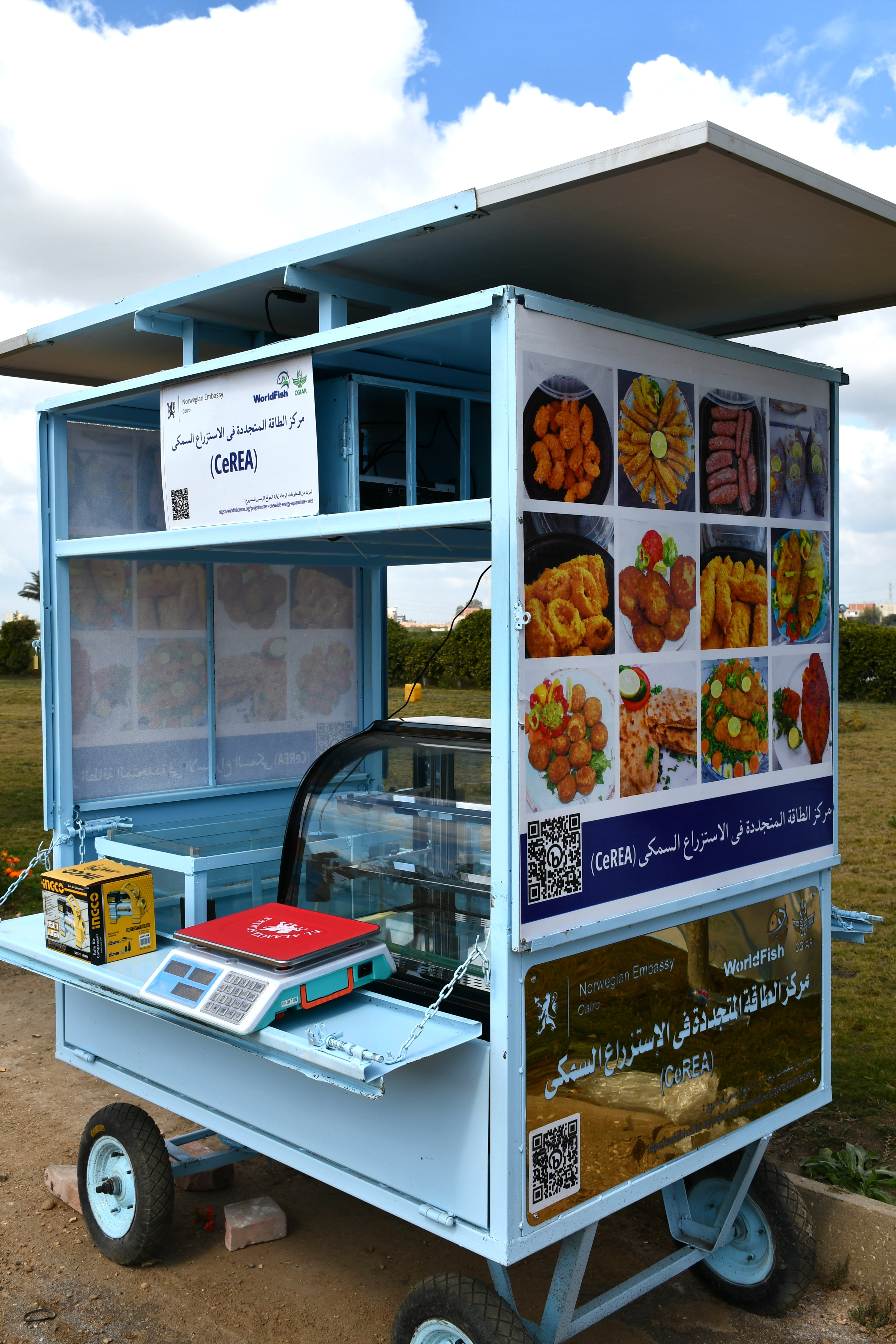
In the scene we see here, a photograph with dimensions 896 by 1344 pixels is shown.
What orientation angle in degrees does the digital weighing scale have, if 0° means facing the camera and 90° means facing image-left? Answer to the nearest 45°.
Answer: approximately 45°

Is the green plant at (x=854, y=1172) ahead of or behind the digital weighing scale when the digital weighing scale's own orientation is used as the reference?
behind

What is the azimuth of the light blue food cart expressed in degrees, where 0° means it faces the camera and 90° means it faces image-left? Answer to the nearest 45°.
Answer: approximately 45°

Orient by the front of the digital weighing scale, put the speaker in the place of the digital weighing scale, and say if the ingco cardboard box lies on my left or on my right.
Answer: on my right

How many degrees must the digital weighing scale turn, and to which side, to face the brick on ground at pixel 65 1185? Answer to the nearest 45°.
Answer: approximately 90° to its right
